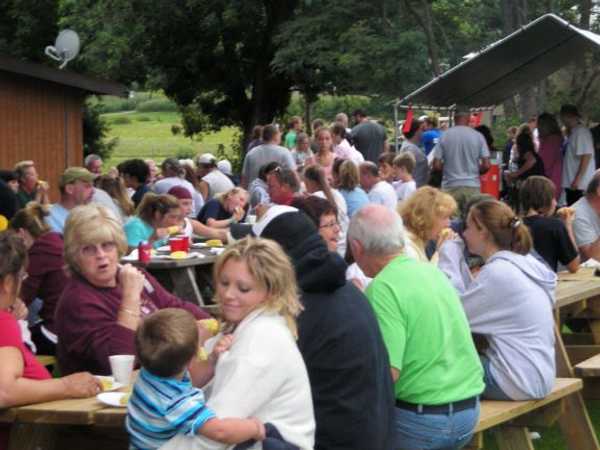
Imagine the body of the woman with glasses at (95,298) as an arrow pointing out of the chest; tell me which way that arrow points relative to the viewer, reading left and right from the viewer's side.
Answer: facing the viewer and to the right of the viewer

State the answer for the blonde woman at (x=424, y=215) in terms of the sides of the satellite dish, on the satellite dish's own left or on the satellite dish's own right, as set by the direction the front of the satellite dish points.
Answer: on the satellite dish's own left

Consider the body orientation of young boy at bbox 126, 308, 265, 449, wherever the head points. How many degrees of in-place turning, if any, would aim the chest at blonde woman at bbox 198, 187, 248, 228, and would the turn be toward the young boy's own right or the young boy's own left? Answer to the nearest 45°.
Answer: approximately 45° to the young boy's own left

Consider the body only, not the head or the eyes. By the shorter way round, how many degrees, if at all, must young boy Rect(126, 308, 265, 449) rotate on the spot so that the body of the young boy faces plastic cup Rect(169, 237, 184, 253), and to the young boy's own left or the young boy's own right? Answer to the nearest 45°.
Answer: approximately 45° to the young boy's own left

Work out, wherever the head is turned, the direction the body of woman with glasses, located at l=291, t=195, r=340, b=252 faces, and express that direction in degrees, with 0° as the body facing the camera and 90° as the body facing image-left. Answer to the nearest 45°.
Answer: approximately 315°

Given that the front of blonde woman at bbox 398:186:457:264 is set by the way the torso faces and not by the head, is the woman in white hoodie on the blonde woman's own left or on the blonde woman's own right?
on the blonde woman's own right

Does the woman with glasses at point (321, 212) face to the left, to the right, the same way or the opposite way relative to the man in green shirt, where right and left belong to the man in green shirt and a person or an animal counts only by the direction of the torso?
the opposite way

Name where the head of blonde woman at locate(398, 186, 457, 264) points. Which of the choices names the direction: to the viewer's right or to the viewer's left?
to the viewer's right

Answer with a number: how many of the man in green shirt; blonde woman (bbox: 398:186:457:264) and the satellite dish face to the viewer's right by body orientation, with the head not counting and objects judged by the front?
1

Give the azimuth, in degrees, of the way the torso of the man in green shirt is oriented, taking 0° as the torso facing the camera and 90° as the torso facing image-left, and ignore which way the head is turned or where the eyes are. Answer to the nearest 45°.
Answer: approximately 135°

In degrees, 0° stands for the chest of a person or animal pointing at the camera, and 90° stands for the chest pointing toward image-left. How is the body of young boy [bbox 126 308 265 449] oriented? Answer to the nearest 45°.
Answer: approximately 225°

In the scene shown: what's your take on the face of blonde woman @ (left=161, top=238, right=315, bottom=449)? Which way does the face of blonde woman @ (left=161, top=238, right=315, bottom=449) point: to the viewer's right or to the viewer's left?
to the viewer's left
